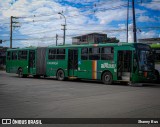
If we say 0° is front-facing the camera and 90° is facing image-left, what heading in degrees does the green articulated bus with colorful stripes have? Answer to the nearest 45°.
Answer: approximately 315°
